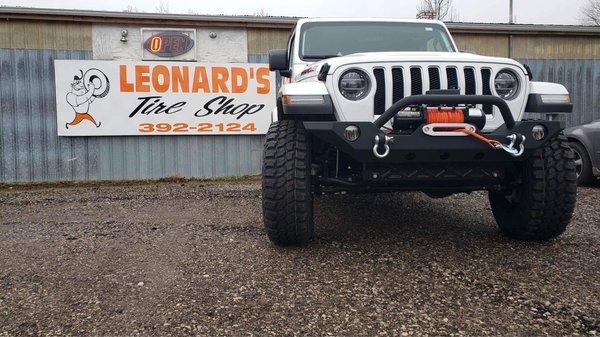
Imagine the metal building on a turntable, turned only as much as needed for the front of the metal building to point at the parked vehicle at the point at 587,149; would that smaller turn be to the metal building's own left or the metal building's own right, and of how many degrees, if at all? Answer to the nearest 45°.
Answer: approximately 90° to the metal building's own left

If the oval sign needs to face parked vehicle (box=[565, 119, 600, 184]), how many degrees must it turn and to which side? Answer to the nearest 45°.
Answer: approximately 45° to its left

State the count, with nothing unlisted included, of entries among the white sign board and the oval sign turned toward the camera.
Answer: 2

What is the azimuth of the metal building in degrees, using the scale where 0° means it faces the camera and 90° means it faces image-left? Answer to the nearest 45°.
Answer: approximately 0°

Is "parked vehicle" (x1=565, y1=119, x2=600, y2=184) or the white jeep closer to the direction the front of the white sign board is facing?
the white jeep

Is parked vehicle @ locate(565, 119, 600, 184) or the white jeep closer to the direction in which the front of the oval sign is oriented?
the white jeep

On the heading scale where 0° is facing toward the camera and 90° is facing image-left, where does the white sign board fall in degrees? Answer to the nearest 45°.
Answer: approximately 0°

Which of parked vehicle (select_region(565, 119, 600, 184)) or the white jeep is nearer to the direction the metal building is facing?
the white jeep
